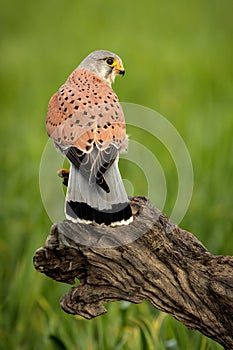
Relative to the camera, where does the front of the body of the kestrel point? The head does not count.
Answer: away from the camera
